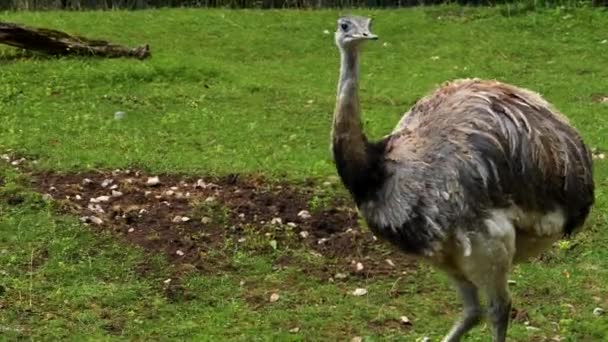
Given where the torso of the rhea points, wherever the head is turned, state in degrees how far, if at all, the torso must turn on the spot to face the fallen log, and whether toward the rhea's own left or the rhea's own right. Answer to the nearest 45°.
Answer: approximately 45° to the rhea's own right

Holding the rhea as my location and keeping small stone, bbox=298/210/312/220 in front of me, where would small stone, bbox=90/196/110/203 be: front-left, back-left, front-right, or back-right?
front-left

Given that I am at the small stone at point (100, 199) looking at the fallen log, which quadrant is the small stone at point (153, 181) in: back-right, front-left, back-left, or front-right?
front-right

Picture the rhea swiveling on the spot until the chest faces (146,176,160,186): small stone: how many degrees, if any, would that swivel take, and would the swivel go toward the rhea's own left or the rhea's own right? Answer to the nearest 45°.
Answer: approximately 45° to the rhea's own right

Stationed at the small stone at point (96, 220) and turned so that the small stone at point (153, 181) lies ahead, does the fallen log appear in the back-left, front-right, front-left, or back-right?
front-left

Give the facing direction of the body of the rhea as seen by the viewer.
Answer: to the viewer's left

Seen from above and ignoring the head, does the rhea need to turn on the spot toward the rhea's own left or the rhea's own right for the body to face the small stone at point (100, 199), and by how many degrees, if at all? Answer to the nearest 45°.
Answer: approximately 45° to the rhea's own right

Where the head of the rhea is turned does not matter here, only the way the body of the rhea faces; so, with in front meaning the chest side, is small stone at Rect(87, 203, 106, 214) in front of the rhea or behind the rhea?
in front

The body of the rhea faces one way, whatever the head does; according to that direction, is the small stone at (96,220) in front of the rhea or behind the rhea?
in front
